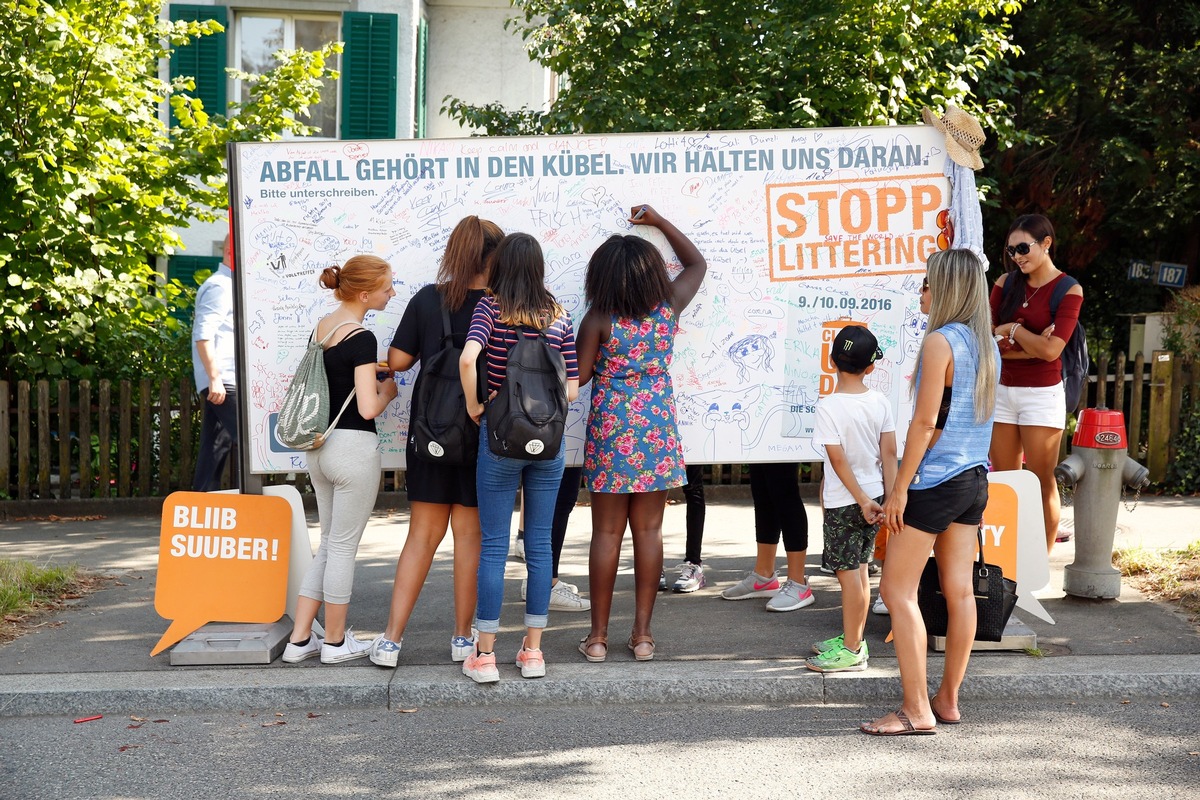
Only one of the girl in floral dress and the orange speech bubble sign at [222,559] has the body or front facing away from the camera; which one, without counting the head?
the girl in floral dress

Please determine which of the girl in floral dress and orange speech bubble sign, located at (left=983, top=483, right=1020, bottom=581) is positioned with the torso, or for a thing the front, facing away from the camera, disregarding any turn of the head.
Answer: the girl in floral dress

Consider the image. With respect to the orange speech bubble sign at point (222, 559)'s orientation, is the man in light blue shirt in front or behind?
behind

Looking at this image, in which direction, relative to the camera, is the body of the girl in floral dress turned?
away from the camera

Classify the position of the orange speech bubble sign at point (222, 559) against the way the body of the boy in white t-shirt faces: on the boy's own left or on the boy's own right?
on the boy's own left

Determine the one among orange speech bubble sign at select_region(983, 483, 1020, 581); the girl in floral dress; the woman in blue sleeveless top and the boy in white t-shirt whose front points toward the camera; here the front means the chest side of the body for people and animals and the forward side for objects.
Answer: the orange speech bubble sign

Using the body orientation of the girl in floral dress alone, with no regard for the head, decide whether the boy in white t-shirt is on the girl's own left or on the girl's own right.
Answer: on the girl's own right

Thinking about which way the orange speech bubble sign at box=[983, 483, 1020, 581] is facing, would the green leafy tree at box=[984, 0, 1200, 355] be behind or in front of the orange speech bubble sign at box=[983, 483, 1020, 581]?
behind

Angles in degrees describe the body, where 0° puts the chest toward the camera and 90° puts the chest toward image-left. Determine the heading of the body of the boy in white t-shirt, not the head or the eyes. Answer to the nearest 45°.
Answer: approximately 135°

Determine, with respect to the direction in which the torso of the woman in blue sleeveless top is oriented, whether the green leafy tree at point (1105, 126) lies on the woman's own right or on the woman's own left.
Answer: on the woman's own right
